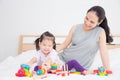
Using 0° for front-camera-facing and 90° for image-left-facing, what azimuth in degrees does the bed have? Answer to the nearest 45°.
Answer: approximately 0°

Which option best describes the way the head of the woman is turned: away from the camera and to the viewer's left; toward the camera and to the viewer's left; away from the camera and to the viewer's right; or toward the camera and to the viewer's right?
toward the camera and to the viewer's left
